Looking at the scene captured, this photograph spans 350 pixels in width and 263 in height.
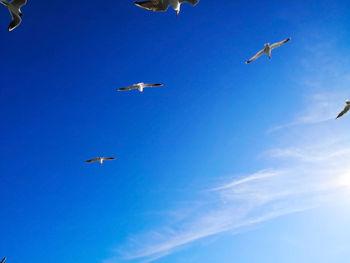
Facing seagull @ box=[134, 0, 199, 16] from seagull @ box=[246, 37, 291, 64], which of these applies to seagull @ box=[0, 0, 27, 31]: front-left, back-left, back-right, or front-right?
front-right

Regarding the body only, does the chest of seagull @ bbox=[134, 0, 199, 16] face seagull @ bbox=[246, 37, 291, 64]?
no

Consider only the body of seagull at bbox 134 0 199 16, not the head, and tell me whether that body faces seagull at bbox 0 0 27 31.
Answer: no

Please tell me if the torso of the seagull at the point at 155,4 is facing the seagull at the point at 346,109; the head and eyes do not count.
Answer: no
